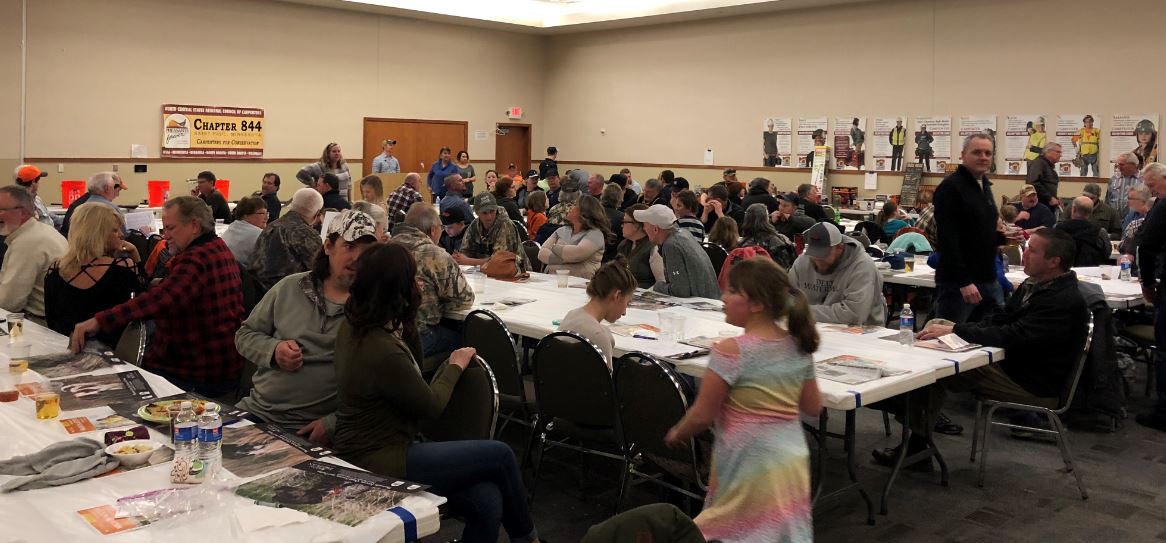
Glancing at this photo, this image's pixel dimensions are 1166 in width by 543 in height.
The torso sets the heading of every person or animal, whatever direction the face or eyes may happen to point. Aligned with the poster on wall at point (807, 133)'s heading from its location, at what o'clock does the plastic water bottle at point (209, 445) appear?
The plastic water bottle is roughly at 12 o'clock from the poster on wall.

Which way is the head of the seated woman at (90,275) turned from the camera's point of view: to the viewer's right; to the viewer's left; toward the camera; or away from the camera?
to the viewer's right

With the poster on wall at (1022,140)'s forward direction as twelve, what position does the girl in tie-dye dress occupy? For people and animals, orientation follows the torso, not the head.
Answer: The girl in tie-dye dress is roughly at 12 o'clock from the poster on wall.

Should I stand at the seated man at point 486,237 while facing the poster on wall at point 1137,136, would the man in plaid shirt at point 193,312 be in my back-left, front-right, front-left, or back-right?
back-right

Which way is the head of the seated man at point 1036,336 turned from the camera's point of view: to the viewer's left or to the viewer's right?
to the viewer's left
